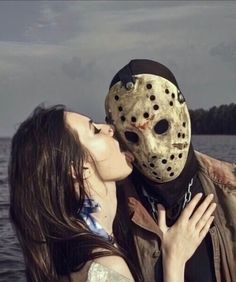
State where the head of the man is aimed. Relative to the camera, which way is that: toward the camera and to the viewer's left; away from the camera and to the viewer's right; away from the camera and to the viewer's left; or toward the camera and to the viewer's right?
toward the camera and to the viewer's left

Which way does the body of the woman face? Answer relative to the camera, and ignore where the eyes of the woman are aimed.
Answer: to the viewer's right

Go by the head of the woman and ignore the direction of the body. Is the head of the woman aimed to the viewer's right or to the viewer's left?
to the viewer's right
